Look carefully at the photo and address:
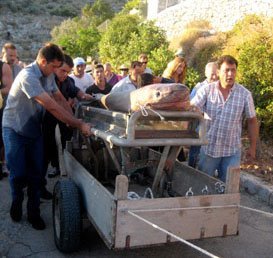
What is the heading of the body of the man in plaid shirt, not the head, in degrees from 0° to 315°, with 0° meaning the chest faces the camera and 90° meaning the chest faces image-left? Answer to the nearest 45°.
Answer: approximately 0°

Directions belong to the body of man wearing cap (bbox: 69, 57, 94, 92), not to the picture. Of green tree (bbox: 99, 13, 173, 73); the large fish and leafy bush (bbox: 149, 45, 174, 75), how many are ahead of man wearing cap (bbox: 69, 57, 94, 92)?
1

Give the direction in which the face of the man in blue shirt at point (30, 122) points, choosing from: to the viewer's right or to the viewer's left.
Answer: to the viewer's right

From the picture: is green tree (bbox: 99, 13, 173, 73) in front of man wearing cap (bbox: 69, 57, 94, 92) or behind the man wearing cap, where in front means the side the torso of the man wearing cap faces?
behind

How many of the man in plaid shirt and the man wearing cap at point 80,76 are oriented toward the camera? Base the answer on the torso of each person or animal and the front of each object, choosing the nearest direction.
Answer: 2

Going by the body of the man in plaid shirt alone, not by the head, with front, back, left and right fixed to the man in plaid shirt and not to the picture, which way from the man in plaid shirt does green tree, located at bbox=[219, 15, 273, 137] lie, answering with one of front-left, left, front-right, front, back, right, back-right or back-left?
back

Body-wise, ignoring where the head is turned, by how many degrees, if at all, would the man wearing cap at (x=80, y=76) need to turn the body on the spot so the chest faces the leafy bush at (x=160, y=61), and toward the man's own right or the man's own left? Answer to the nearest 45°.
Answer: approximately 135° to the man's own left

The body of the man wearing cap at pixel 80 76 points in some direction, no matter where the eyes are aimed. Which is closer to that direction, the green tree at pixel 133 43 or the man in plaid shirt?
the man in plaid shirt

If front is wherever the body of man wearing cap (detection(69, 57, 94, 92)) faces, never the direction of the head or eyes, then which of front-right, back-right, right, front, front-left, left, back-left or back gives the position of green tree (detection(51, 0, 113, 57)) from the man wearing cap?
back
